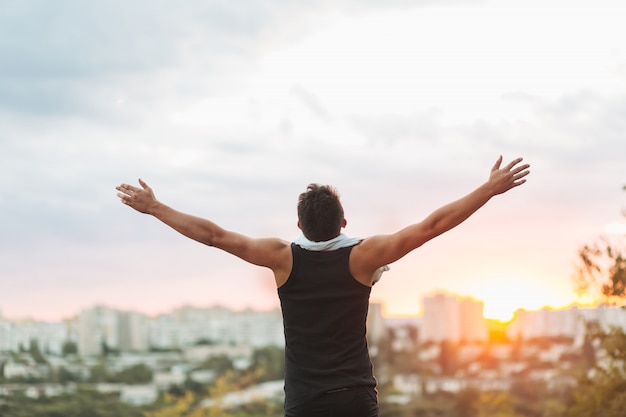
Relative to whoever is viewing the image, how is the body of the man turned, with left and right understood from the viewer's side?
facing away from the viewer

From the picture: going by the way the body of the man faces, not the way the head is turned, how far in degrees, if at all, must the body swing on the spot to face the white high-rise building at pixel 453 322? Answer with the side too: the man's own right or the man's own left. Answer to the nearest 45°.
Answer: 0° — they already face it

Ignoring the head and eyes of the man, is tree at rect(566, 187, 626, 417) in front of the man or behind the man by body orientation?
in front

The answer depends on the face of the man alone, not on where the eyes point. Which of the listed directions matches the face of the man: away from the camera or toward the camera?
away from the camera

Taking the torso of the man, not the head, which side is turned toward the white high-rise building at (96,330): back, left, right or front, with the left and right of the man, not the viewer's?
front

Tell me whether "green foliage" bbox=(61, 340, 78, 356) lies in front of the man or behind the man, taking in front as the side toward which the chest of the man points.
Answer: in front
